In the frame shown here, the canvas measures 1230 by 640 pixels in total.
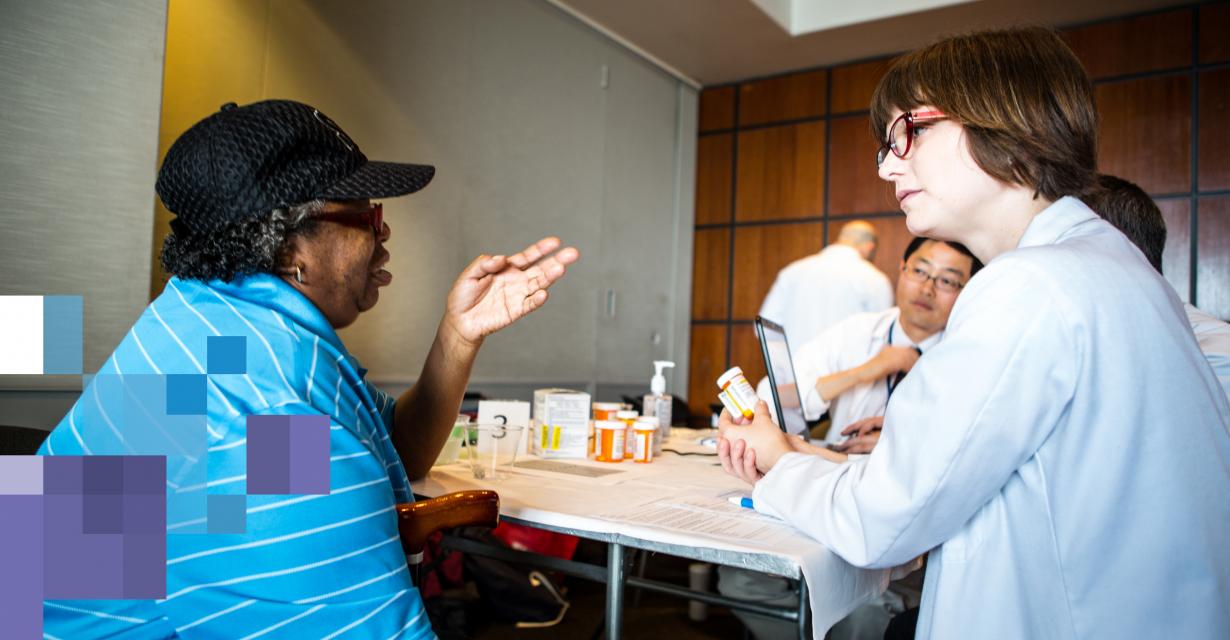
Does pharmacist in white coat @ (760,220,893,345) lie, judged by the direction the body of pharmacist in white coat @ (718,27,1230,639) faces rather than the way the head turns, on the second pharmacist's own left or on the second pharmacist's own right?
on the second pharmacist's own right

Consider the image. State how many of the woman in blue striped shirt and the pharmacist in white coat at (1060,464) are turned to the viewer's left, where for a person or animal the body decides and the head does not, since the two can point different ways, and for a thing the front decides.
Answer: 1

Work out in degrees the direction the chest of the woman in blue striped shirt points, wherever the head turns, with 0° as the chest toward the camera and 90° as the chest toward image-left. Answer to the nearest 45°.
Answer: approximately 270°

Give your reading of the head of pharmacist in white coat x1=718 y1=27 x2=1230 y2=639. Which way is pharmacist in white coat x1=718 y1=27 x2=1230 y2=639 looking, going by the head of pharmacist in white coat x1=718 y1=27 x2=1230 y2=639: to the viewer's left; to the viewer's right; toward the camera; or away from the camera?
to the viewer's left

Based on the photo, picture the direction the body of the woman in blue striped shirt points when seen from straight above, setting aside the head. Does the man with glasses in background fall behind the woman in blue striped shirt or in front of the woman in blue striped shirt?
in front

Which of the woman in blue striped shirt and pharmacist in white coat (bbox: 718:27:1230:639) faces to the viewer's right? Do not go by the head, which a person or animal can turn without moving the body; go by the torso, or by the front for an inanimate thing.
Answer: the woman in blue striped shirt

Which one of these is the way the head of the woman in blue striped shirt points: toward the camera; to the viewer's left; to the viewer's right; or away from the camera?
to the viewer's right

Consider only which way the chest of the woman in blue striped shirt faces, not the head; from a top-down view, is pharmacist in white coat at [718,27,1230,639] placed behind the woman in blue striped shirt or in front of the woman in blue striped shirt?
in front

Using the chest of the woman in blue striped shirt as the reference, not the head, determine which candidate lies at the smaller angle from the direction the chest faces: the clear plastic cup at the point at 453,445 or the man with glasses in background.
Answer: the man with glasses in background

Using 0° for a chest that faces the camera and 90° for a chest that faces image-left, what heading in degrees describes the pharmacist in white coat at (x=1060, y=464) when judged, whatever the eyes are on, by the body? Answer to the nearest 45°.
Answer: approximately 90°

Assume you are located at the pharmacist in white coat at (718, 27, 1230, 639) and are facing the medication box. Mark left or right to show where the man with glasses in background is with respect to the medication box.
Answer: right

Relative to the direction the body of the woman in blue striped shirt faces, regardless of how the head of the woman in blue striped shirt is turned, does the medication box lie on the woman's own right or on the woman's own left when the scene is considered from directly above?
on the woman's own left

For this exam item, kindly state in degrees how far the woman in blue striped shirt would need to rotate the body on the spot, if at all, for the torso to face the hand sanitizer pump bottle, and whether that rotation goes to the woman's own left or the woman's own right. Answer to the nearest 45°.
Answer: approximately 45° to the woman's own left
